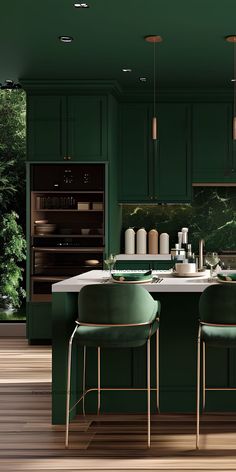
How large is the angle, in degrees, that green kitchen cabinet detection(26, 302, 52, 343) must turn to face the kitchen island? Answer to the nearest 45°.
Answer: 0° — it already faces it

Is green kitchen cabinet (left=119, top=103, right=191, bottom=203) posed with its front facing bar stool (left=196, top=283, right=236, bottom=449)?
yes

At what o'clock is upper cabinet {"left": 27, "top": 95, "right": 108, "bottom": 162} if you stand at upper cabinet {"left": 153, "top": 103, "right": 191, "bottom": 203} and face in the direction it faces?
upper cabinet {"left": 27, "top": 95, "right": 108, "bottom": 162} is roughly at 2 o'clock from upper cabinet {"left": 153, "top": 103, "right": 191, "bottom": 203}.

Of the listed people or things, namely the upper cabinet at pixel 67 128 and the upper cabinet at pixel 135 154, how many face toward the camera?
2

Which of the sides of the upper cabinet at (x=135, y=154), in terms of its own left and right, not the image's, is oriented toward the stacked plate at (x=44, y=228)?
right

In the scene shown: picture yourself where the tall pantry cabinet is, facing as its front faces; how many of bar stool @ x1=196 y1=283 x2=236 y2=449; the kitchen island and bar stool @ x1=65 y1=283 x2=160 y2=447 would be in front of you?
3

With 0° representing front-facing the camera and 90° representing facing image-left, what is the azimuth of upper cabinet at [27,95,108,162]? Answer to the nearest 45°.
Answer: approximately 0°
